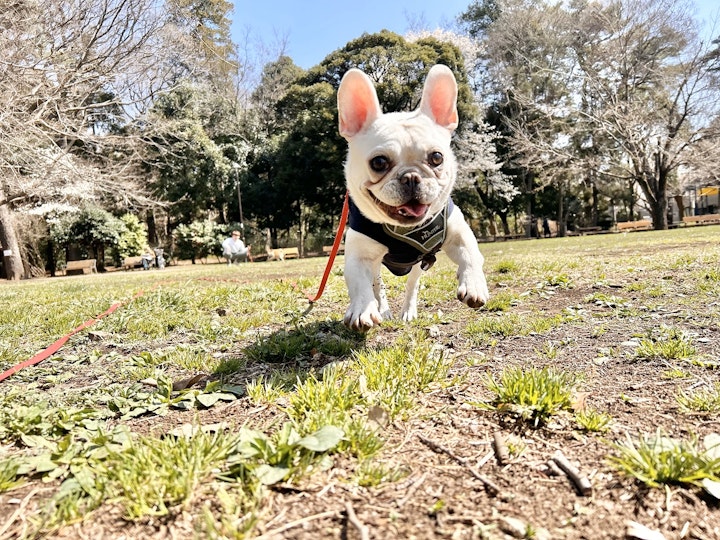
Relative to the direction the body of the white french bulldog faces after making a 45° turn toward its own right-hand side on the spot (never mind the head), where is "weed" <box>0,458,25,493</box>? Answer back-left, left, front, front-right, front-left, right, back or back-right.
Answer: front

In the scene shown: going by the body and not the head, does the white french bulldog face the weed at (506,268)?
no

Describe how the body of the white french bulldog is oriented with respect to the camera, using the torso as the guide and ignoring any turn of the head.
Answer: toward the camera

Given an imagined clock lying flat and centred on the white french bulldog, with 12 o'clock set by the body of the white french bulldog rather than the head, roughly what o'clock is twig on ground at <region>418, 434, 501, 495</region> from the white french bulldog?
The twig on ground is roughly at 12 o'clock from the white french bulldog.

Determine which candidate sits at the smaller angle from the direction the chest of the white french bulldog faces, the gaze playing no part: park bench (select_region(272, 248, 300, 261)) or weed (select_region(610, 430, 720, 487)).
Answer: the weed

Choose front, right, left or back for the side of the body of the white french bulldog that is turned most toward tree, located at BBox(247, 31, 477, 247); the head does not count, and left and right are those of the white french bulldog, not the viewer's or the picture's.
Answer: back

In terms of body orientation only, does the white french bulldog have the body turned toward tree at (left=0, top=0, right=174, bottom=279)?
no
